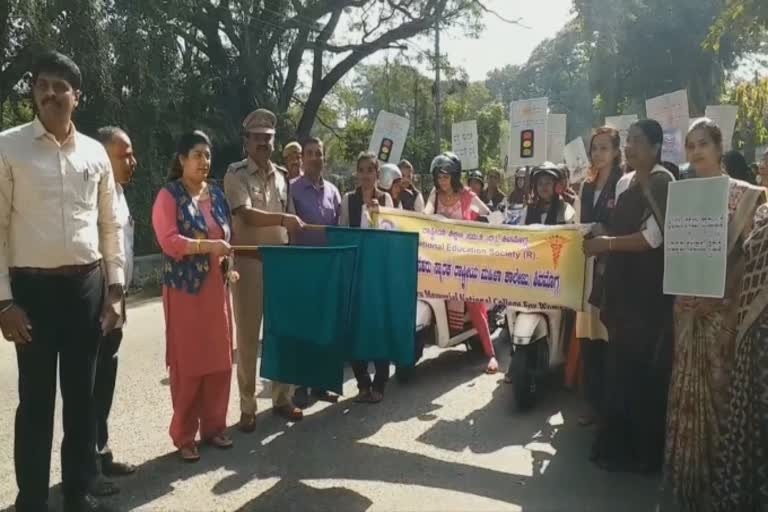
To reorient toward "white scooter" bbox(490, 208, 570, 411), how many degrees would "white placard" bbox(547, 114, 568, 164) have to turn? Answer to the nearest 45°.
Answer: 0° — it already faces it

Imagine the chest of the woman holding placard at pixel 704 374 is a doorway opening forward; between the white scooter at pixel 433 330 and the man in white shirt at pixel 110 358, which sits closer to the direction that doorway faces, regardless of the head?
the man in white shirt

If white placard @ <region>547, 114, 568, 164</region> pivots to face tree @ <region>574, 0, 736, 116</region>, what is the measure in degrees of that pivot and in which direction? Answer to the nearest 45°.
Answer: approximately 180°

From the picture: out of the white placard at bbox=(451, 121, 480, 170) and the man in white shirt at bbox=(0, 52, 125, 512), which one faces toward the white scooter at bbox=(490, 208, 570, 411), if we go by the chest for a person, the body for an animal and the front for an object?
the white placard
